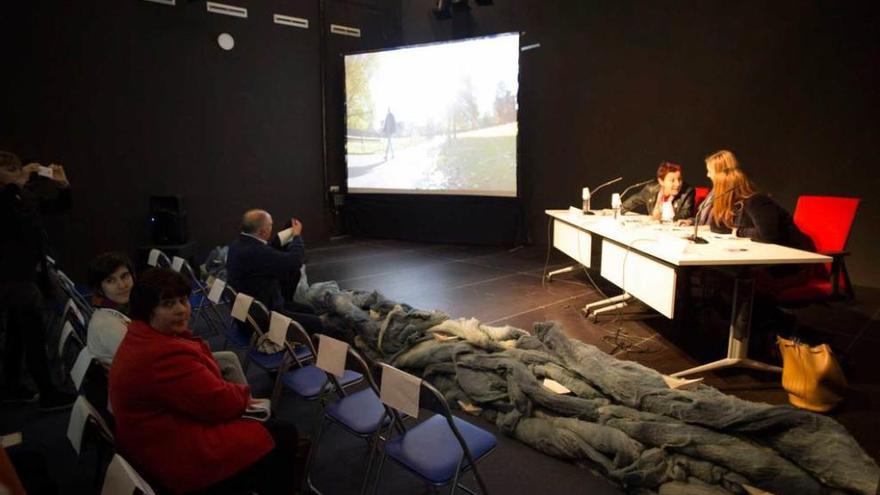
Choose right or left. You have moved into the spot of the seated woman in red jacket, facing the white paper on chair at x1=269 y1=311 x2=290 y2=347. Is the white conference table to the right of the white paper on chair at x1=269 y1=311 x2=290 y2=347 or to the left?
right

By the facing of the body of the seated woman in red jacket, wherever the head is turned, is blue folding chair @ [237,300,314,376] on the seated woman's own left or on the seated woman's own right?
on the seated woman's own left

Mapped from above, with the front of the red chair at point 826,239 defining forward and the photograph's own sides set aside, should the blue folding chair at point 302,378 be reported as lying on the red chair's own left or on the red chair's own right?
on the red chair's own left

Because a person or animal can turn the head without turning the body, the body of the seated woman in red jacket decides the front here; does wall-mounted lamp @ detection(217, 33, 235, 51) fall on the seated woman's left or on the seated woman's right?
on the seated woman's left

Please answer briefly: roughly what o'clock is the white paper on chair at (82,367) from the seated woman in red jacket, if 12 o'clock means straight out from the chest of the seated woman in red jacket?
The white paper on chair is roughly at 8 o'clock from the seated woman in red jacket.

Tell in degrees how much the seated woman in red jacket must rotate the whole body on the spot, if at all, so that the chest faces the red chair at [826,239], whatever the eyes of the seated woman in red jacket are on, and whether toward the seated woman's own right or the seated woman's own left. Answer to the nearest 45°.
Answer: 0° — they already face it

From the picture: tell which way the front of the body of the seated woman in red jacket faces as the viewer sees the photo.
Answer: to the viewer's right

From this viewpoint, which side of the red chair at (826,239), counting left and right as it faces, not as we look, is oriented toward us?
left
